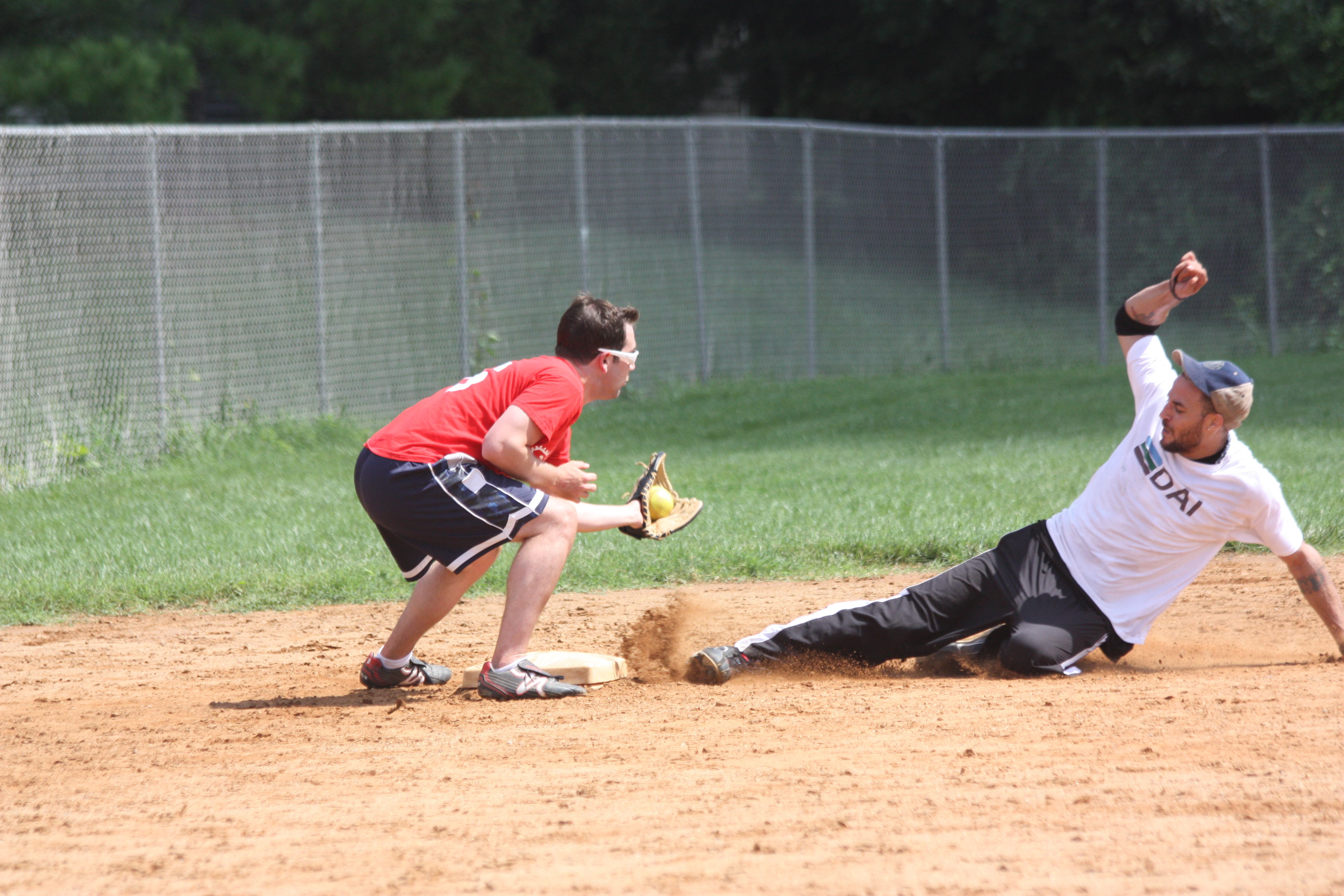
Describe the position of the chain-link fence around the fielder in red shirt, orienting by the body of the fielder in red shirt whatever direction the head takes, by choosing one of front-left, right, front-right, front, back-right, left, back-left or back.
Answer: left

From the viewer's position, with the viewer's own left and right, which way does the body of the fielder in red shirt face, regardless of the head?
facing to the right of the viewer
